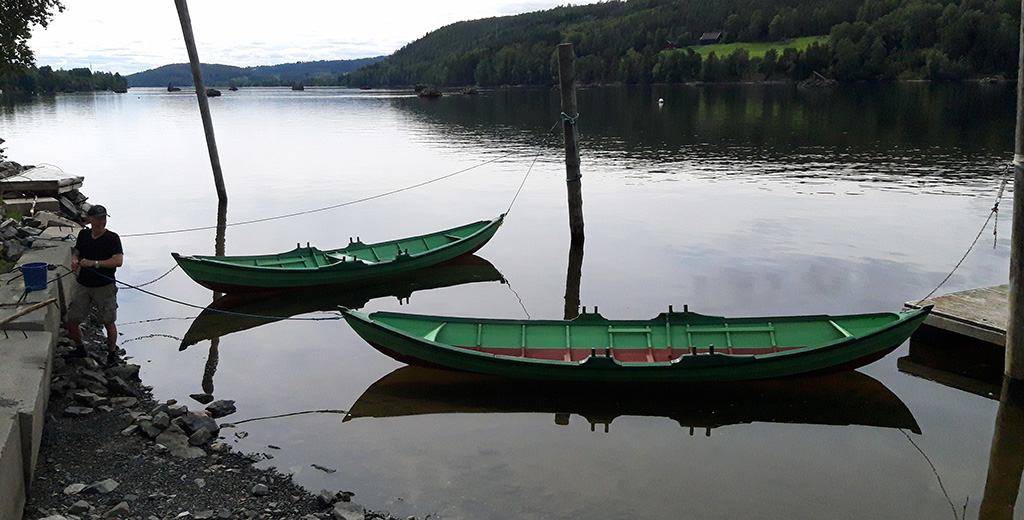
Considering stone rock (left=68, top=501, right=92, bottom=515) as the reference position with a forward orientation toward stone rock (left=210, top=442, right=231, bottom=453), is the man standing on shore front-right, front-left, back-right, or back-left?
front-left
